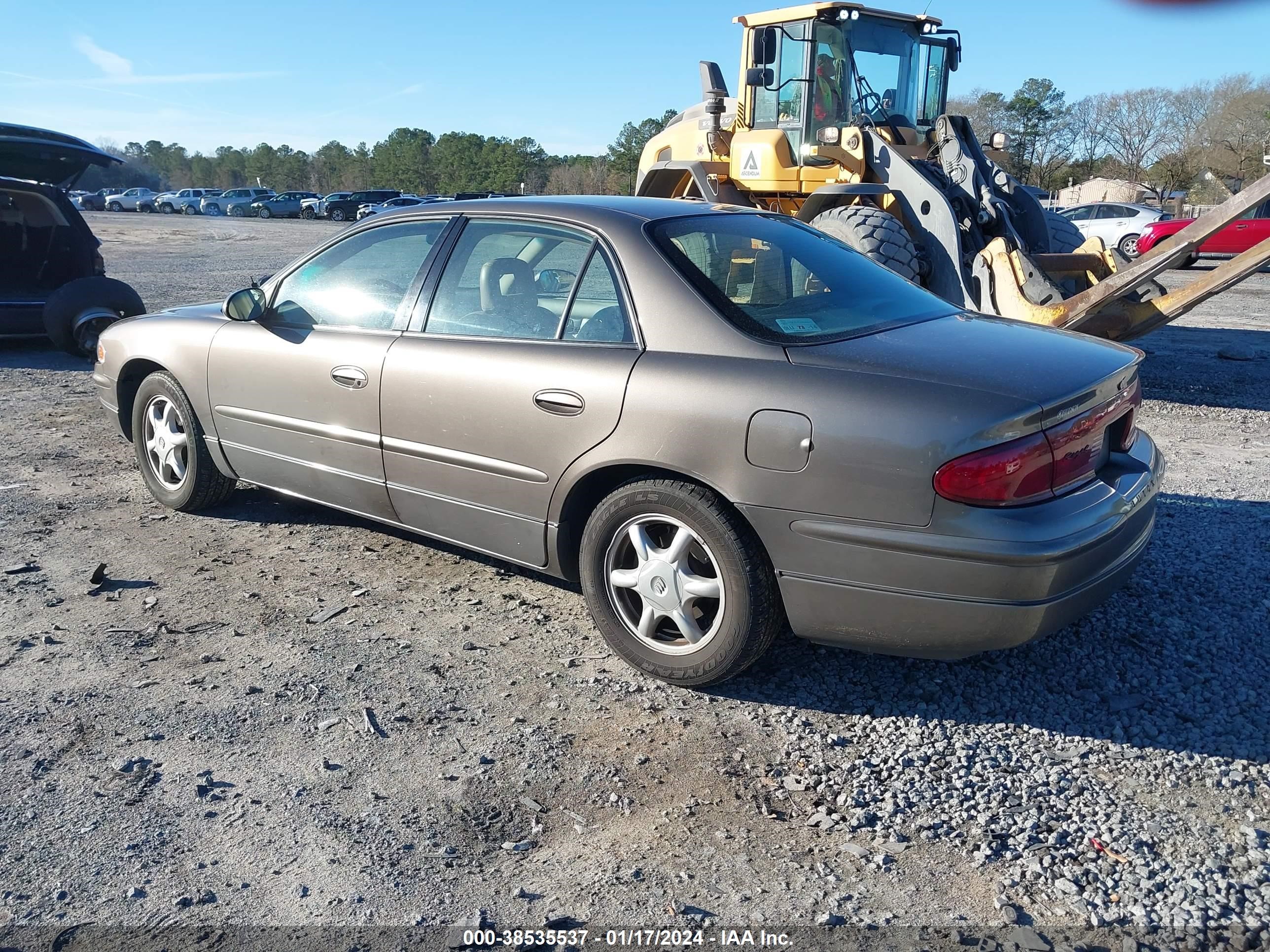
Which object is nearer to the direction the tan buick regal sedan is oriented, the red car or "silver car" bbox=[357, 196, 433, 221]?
the silver car

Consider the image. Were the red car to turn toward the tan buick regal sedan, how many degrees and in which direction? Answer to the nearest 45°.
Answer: approximately 90° to its left

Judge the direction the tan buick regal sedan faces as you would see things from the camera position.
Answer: facing away from the viewer and to the left of the viewer

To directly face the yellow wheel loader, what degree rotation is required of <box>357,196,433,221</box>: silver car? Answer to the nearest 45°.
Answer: approximately 135° to its left

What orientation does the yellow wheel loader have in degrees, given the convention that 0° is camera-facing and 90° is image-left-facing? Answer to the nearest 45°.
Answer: approximately 315°

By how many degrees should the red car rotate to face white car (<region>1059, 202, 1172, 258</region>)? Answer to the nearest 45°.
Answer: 0° — it already faces it

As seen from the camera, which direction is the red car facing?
to the viewer's left
